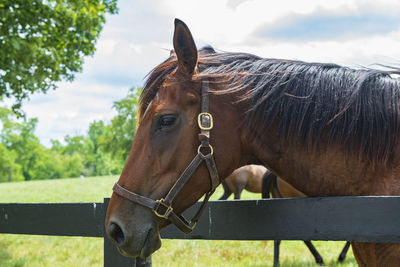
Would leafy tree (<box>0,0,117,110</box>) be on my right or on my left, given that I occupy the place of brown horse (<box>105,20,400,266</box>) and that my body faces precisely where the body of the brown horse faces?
on my right

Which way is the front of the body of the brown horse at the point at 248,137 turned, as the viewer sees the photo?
to the viewer's left

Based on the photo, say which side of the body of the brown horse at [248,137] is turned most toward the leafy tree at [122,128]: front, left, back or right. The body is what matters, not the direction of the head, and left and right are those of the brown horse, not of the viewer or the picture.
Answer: right
